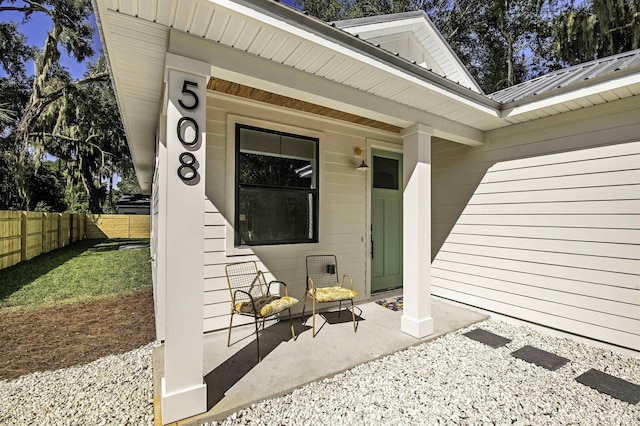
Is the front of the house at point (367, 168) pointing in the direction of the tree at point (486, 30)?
no

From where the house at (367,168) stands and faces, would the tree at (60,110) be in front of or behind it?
behind

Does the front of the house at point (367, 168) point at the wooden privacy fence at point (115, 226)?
no

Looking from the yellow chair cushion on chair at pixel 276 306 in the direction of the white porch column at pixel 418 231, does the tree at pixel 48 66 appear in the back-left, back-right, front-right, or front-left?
back-left

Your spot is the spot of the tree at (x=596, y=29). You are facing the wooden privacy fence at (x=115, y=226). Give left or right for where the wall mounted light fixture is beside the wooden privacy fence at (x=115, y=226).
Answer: left

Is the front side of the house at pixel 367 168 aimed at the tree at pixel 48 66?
no

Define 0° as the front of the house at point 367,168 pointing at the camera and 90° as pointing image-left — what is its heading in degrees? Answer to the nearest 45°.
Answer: approximately 315°

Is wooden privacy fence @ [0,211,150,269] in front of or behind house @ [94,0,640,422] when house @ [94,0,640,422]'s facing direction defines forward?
behind

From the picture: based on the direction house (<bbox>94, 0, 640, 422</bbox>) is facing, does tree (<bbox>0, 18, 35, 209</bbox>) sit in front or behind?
behind
